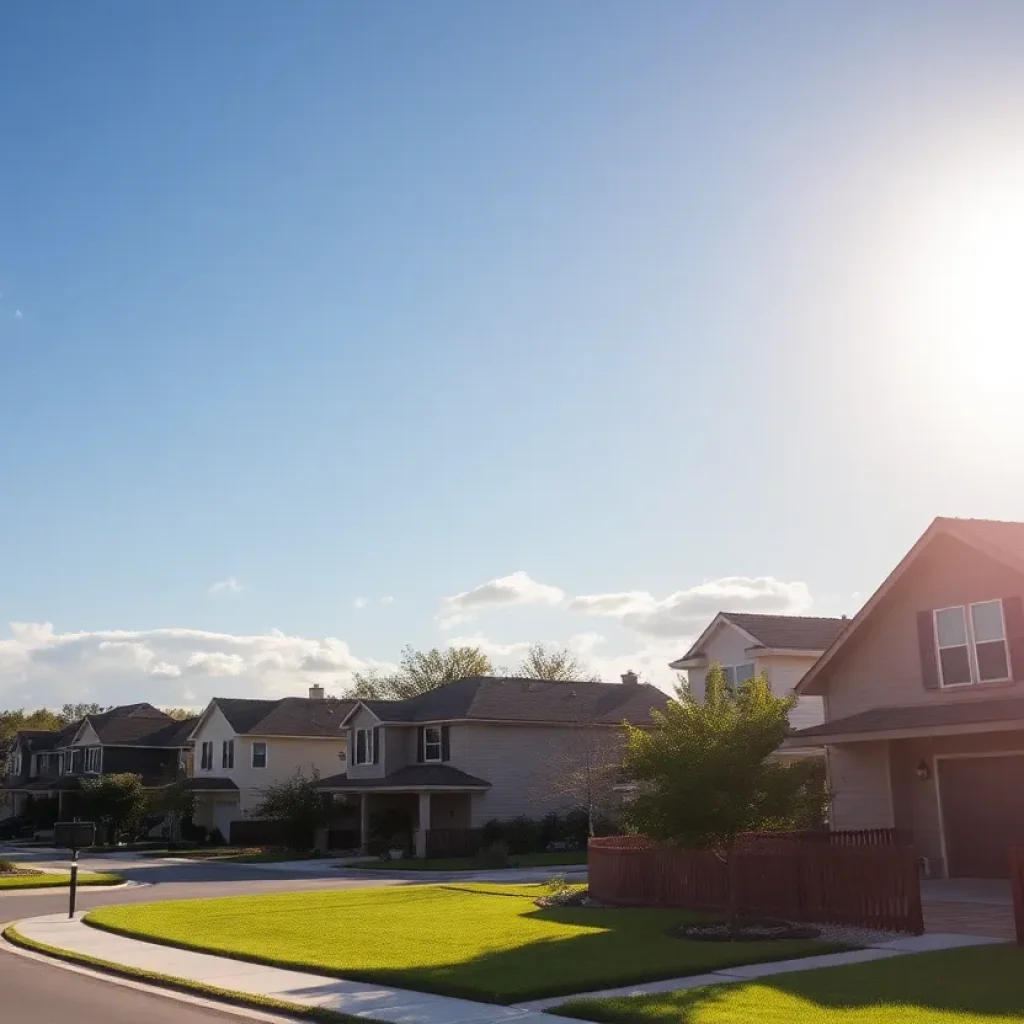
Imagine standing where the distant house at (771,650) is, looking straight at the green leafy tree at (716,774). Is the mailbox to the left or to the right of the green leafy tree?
right

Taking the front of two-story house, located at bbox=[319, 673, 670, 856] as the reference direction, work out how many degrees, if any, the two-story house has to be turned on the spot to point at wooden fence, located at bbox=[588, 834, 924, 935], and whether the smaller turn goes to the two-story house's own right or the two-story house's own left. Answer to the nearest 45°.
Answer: approximately 45° to the two-story house's own left

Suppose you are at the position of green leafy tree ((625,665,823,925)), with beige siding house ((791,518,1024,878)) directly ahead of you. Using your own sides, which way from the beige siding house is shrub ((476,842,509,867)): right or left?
left

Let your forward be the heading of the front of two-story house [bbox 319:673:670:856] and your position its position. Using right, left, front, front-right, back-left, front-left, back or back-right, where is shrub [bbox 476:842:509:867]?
front-left

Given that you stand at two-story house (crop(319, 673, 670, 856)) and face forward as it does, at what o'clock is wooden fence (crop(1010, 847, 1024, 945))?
The wooden fence is roughly at 10 o'clock from the two-story house.

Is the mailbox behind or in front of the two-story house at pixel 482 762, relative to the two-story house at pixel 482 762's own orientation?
in front

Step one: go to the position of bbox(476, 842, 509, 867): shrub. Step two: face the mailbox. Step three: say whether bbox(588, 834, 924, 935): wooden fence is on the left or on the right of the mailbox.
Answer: left

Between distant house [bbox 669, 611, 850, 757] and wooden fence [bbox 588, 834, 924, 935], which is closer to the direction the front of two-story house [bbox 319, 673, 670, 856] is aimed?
the wooden fence

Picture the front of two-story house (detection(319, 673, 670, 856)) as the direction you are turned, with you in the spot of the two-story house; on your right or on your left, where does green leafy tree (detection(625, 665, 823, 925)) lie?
on your left

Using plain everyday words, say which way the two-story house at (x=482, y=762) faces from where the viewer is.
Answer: facing the viewer and to the left of the viewer

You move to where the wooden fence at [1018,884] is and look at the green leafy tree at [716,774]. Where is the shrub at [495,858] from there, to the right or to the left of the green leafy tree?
right

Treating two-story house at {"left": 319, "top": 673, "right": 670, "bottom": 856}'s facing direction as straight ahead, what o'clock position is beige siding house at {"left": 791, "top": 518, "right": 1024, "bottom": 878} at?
The beige siding house is roughly at 10 o'clock from the two-story house.

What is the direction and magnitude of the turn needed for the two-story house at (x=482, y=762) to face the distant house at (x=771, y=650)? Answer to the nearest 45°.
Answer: approximately 90° to its left
